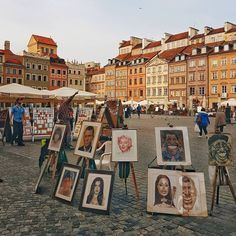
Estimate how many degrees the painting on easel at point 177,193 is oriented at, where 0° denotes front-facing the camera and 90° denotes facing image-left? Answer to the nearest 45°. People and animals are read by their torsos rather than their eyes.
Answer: approximately 0°

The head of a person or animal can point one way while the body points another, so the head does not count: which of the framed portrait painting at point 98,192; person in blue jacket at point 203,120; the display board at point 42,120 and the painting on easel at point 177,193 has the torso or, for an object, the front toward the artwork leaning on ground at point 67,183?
the display board

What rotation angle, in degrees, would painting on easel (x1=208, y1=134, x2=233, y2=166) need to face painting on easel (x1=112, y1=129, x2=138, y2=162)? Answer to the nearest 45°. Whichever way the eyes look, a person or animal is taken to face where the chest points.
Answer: approximately 90° to its right

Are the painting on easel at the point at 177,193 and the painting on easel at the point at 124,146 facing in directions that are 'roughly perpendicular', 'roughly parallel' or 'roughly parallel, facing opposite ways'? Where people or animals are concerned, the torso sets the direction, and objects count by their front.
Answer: roughly parallel

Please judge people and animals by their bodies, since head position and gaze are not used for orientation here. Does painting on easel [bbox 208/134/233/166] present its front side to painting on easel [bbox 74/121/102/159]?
no

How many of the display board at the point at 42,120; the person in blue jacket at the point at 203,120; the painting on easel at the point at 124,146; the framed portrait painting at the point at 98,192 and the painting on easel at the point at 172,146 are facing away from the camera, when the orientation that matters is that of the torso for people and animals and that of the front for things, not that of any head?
1

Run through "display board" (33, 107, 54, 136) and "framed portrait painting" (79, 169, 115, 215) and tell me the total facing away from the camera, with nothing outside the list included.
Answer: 0

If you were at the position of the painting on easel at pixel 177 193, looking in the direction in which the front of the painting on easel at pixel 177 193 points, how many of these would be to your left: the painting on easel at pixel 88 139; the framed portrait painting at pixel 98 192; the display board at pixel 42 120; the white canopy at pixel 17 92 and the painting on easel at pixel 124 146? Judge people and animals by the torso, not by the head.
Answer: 0

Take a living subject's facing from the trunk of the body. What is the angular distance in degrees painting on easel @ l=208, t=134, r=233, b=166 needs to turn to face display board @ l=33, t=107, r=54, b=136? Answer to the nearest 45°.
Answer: approximately 135° to its right

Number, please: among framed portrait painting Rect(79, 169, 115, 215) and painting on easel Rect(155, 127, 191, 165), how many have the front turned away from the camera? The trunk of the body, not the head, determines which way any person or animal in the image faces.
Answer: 0

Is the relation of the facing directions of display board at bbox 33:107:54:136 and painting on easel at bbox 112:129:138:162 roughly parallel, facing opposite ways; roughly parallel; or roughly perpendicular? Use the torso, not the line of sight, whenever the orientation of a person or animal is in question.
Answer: roughly parallel

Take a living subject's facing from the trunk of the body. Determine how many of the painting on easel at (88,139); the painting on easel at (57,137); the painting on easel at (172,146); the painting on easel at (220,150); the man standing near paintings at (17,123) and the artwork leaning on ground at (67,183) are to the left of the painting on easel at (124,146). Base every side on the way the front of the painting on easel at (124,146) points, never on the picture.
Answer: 2

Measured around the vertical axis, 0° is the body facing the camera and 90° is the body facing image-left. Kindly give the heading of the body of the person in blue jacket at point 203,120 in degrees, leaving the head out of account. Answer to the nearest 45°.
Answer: approximately 180°

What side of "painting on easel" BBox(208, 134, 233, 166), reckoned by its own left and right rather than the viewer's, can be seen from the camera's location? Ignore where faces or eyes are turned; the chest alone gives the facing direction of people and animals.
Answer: front

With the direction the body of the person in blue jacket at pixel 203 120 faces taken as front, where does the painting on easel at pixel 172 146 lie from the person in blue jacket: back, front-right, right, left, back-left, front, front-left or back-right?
back

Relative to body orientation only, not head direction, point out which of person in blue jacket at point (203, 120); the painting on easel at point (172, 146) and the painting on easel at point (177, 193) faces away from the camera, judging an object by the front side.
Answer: the person in blue jacket

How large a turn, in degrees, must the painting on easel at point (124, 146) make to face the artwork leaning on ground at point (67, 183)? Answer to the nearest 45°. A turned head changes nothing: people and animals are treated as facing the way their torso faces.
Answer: approximately 90° to its right

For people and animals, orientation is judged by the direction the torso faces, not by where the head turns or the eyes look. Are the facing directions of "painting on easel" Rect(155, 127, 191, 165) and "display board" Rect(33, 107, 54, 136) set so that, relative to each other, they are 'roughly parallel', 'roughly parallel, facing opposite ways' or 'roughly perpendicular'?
roughly parallel

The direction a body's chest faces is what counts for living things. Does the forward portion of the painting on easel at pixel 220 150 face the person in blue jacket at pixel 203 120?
no

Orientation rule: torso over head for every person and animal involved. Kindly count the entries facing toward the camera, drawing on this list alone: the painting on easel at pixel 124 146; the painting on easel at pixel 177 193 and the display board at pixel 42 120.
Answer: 3

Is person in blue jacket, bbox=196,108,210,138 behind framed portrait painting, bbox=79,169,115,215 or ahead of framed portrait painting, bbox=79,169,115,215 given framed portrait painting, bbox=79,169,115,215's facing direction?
behind

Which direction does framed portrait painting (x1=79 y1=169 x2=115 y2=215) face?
toward the camera

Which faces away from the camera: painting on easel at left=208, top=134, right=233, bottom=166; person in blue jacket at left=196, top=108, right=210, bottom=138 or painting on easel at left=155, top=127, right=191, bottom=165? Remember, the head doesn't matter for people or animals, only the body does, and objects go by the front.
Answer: the person in blue jacket

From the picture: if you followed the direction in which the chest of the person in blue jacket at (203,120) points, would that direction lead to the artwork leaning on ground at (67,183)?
no
